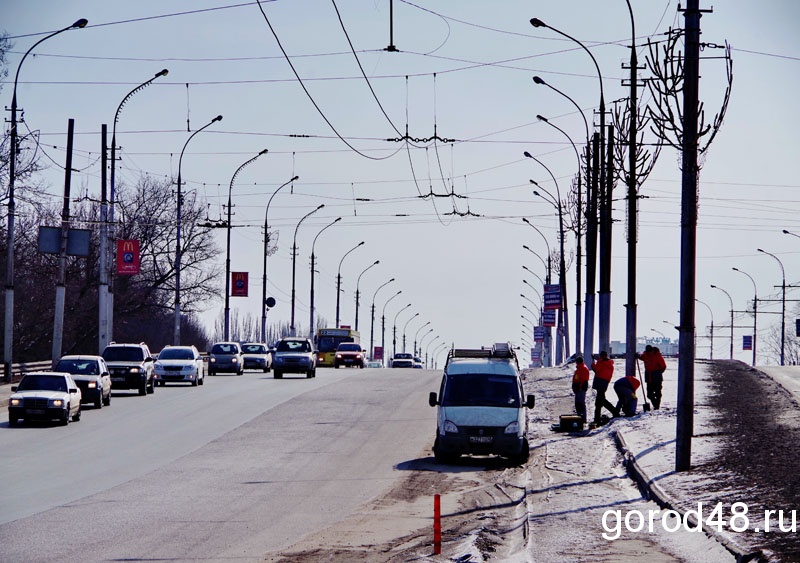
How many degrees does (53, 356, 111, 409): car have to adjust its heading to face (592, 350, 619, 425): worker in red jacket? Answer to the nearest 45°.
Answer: approximately 45° to its left

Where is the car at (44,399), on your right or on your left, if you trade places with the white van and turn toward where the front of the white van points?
on your right

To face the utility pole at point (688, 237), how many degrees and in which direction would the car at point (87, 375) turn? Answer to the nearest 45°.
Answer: approximately 45° to its left

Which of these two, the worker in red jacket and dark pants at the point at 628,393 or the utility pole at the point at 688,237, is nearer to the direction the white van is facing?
the utility pole

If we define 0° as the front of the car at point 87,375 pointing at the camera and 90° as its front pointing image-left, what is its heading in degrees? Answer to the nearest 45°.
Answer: approximately 0°

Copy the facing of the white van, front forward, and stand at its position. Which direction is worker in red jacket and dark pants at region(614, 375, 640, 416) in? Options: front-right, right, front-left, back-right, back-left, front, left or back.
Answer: back-left

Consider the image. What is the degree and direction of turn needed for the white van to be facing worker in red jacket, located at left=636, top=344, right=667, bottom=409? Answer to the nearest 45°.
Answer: approximately 135° to its left

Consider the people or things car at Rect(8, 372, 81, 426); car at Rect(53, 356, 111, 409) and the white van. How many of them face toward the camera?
3

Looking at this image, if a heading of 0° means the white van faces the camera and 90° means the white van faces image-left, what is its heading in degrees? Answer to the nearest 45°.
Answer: approximately 0°
